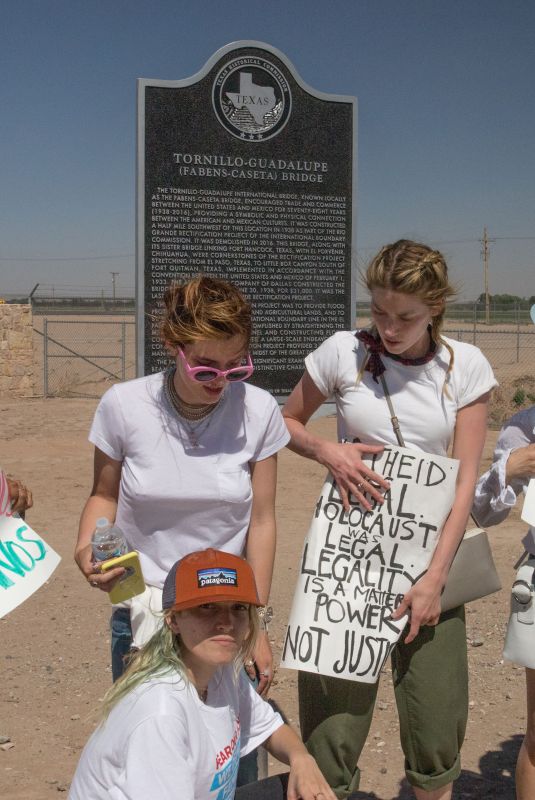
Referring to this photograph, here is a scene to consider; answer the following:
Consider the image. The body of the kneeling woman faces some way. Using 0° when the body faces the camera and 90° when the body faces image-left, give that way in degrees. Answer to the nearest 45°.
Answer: approximately 315°

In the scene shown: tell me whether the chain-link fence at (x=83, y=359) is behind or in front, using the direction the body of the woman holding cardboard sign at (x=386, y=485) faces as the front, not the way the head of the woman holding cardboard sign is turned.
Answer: behind

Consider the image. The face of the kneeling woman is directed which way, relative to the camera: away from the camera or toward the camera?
toward the camera

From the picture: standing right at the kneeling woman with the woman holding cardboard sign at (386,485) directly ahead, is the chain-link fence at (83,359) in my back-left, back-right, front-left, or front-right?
front-left

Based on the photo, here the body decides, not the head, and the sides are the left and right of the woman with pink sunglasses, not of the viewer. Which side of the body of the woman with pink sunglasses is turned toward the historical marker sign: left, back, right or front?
back

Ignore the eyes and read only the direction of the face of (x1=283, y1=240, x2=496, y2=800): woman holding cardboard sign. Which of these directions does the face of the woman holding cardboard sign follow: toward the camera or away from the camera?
toward the camera

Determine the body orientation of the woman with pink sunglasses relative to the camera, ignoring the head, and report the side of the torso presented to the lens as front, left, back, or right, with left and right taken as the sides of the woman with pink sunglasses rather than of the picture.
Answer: front

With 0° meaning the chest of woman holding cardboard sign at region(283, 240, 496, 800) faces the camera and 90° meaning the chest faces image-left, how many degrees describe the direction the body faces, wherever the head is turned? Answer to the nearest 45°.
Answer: approximately 0°

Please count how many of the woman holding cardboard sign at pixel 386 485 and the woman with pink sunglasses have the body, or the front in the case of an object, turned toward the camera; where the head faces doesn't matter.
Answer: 2

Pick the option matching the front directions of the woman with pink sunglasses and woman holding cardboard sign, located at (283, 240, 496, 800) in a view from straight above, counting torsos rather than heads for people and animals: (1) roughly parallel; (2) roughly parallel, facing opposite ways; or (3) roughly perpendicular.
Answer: roughly parallel

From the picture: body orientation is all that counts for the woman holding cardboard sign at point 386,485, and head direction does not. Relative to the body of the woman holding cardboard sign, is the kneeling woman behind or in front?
in front

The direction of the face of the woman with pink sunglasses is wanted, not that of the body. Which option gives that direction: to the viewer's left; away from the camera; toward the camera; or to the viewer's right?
toward the camera

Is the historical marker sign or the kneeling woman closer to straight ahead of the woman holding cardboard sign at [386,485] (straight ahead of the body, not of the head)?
the kneeling woman
